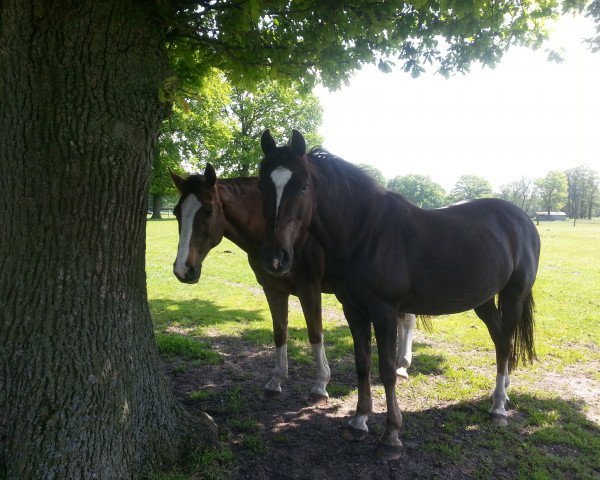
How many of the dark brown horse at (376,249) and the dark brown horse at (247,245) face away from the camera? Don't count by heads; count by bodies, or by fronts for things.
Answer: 0

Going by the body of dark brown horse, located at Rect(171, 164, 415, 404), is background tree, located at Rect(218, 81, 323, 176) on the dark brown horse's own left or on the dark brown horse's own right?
on the dark brown horse's own right

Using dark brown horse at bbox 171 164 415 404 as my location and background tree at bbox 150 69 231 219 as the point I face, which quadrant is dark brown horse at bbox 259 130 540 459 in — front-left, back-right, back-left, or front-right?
back-right

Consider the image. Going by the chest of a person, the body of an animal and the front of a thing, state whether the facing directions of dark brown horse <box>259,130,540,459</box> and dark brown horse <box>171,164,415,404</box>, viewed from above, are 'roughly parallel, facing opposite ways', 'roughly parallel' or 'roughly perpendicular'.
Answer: roughly parallel

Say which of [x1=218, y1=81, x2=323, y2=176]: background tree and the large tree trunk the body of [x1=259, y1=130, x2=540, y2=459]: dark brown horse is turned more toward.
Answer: the large tree trunk

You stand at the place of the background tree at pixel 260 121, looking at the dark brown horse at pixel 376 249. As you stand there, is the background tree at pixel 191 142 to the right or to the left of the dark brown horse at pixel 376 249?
right

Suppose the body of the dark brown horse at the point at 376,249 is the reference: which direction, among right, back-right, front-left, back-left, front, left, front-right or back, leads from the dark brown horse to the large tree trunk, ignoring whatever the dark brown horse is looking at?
front

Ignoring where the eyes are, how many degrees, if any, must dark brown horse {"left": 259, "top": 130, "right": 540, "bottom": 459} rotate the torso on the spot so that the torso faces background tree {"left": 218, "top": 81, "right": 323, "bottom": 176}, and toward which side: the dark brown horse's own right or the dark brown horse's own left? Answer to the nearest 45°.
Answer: approximately 135° to the dark brown horse's own right

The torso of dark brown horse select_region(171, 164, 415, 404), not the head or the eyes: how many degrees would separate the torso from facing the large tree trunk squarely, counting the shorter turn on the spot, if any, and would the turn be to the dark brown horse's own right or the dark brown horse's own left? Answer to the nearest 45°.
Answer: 0° — it already faces it

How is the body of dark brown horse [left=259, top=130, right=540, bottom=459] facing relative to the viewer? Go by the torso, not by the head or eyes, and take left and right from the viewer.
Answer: facing the viewer and to the left of the viewer

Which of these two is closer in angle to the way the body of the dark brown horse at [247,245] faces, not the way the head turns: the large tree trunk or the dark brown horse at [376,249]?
the large tree trunk
